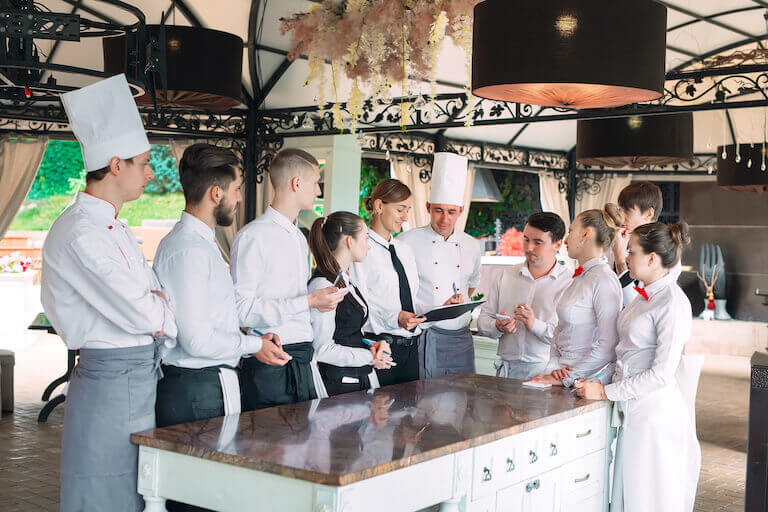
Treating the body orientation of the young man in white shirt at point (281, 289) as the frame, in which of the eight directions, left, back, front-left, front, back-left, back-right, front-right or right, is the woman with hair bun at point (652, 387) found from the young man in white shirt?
front

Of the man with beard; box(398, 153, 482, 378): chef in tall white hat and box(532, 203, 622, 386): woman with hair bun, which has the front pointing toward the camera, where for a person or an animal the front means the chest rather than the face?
the chef in tall white hat

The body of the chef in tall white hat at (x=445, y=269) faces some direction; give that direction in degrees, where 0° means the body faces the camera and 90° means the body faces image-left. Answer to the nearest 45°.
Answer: approximately 0°

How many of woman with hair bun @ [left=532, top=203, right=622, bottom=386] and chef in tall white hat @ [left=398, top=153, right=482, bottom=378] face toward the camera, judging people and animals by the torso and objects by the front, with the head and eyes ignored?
1

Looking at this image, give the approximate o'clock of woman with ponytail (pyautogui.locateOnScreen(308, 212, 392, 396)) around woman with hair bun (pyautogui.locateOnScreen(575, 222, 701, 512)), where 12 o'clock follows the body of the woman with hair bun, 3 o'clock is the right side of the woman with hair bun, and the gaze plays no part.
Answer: The woman with ponytail is roughly at 12 o'clock from the woman with hair bun.

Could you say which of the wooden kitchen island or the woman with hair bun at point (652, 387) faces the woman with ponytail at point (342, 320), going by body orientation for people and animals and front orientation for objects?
the woman with hair bun

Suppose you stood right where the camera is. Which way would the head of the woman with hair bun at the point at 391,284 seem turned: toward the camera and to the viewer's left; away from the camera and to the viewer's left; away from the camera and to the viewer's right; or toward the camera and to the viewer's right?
toward the camera and to the viewer's right

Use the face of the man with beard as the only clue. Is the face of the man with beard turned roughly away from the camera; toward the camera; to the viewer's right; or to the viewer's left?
to the viewer's right

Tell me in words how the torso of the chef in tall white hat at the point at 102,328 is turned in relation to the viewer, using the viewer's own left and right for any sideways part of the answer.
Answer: facing to the right of the viewer

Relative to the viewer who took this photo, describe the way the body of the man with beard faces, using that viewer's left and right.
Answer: facing to the right of the viewer

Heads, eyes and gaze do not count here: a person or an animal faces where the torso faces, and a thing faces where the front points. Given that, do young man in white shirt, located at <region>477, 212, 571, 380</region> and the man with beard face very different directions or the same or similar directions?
very different directions

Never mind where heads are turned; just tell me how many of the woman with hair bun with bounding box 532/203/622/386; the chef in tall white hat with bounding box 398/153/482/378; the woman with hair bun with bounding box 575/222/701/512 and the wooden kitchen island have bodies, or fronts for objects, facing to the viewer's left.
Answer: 2

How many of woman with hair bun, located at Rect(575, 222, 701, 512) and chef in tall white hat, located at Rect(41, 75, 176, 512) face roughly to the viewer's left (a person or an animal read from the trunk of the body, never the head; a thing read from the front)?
1

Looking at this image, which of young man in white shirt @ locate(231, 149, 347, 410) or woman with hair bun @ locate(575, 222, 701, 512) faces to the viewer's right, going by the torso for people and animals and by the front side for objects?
the young man in white shirt

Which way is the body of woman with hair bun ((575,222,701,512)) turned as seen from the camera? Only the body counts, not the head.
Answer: to the viewer's left

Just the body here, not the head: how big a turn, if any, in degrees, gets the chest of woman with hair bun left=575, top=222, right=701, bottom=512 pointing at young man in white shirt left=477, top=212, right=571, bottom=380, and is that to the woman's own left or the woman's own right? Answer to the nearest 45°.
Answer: approximately 45° to the woman's own right

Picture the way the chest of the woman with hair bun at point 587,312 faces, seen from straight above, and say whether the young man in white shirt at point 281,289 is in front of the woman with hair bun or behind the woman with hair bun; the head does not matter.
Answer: in front

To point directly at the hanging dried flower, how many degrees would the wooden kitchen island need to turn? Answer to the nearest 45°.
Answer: approximately 135° to its left
